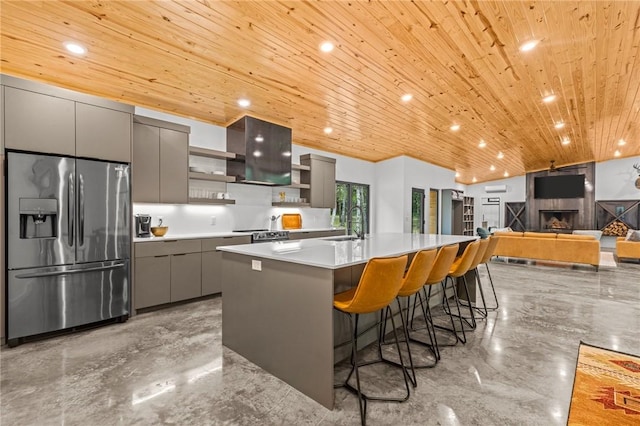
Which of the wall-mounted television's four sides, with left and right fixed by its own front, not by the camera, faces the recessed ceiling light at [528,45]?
front

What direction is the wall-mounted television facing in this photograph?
toward the camera

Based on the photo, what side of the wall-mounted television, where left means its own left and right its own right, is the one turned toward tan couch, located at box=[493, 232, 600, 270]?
front

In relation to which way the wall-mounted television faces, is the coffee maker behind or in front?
in front

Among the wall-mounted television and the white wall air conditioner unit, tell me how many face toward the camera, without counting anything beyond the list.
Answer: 2

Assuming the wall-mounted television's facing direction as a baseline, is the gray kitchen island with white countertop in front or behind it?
in front

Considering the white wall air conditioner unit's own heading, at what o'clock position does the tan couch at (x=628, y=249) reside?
The tan couch is roughly at 11 o'clock from the white wall air conditioner unit.

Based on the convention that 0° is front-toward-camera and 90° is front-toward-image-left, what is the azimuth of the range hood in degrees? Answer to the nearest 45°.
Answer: approximately 315°

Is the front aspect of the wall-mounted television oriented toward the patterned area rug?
yes

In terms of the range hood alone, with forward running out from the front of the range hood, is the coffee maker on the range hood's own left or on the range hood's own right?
on the range hood's own right

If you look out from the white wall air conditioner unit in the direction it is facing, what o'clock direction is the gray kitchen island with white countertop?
The gray kitchen island with white countertop is roughly at 12 o'clock from the white wall air conditioner unit.

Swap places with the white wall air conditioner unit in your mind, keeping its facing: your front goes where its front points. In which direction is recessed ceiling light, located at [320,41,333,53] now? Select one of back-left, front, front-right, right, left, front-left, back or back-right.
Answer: front

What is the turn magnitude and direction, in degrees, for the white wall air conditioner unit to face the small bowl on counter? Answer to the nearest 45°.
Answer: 0° — it already faces it

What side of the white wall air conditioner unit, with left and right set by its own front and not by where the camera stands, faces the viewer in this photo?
front

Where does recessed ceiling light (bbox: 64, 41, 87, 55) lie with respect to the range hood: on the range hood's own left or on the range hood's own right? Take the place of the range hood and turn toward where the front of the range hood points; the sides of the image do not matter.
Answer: on the range hood's own right

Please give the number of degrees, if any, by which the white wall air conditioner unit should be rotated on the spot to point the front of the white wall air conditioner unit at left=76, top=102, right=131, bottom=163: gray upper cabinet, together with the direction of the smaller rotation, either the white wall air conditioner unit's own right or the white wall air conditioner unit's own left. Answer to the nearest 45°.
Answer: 0° — it already faces it

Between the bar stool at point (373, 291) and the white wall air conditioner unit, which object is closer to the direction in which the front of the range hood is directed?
the bar stool

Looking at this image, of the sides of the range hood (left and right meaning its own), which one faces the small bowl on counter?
right
